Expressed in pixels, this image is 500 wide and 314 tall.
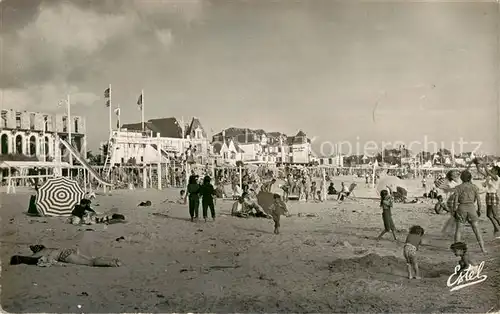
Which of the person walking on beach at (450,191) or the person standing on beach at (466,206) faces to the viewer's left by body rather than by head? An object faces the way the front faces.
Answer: the person walking on beach at (450,191)

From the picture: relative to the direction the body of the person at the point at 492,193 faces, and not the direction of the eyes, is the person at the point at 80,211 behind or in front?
in front

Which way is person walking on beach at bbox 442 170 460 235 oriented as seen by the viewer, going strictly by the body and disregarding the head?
to the viewer's left
